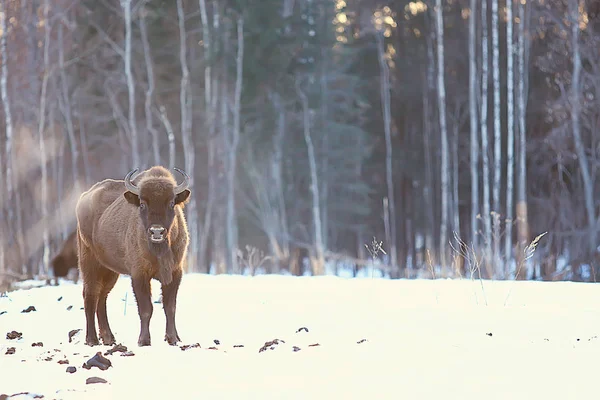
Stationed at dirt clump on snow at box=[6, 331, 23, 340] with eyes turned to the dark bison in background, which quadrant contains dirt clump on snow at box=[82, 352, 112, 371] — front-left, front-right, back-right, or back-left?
back-right

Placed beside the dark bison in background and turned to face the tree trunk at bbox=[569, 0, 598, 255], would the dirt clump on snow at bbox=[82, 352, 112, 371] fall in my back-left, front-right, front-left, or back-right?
back-right

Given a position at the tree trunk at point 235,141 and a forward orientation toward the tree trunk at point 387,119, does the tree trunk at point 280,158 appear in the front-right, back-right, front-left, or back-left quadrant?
front-left

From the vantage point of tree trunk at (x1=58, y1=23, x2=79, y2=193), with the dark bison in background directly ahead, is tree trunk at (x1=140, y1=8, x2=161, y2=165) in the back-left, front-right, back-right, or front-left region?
front-left

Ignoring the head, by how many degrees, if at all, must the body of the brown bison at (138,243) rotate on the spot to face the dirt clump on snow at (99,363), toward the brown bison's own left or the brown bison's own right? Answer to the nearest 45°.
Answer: approximately 45° to the brown bison's own right

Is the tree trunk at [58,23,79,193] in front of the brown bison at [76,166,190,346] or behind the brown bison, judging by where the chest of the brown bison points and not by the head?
behind

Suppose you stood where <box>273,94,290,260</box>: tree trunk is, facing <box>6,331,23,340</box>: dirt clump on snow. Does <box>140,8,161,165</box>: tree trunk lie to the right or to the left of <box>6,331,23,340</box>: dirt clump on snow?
right

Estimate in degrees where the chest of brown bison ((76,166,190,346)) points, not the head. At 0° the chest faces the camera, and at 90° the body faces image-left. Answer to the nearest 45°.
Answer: approximately 315°

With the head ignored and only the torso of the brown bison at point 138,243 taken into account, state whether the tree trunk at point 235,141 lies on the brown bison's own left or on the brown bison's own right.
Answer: on the brown bison's own left

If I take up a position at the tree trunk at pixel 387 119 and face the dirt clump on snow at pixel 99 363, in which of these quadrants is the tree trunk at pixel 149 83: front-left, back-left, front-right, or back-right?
front-right

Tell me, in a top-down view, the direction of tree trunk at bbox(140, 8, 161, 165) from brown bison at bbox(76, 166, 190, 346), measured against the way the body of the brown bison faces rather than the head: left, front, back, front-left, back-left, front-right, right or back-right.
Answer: back-left
